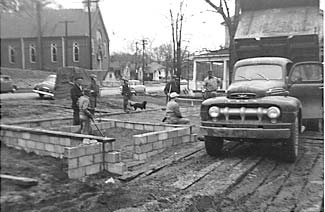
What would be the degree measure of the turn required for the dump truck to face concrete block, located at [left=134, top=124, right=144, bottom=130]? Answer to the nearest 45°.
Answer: approximately 135° to its right

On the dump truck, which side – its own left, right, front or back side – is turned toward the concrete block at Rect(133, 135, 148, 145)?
right

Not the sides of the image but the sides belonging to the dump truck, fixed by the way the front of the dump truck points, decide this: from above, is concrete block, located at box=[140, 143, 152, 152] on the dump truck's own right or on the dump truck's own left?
on the dump truck's own right

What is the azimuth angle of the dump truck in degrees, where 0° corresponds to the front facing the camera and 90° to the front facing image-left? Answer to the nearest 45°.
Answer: approximately 0°

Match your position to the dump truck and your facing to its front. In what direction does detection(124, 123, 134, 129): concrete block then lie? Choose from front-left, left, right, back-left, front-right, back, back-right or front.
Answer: back-right

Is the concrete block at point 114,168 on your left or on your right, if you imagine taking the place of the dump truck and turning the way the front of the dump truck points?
on your right
